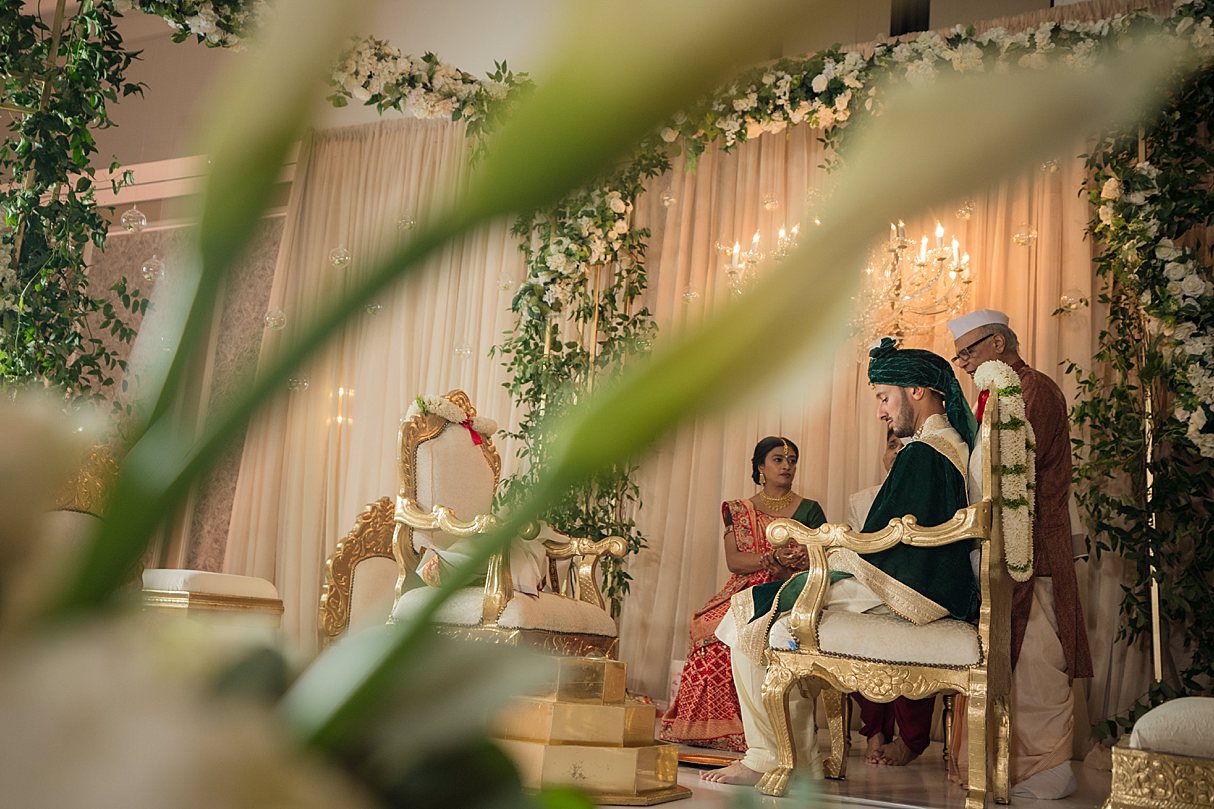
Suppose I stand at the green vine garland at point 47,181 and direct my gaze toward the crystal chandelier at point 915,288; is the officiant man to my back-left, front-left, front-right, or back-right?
front-right

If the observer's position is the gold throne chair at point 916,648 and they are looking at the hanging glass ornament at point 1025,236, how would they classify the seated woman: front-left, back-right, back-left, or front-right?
front-left

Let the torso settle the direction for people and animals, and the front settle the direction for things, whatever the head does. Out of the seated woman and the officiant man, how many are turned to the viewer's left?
1

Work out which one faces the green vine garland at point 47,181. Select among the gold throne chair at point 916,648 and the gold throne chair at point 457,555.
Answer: the gold throne chair at point 916,648

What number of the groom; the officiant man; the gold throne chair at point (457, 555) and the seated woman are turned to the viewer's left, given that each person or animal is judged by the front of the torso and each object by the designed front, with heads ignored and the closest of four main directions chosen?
2

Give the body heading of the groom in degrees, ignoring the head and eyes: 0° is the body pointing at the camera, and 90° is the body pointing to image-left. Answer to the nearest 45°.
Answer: approximately 90°

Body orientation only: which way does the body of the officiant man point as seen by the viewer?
to the viewer's left

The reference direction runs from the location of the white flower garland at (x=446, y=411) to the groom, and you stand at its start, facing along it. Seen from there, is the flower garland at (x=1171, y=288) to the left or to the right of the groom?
left

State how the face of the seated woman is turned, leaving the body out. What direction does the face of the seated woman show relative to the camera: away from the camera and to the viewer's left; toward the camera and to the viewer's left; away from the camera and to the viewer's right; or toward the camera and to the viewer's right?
toward the camera and to the viewer's right

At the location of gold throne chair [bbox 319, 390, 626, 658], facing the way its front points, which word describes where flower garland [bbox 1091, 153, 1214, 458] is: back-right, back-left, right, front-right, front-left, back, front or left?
front-left

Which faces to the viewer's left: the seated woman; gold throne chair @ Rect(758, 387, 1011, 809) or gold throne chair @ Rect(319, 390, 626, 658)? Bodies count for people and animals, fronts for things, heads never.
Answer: gold throne chair @ Rect(758, 387, 1011, 809)

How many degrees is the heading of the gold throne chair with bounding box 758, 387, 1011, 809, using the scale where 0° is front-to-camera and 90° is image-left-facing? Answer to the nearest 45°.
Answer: approximately 90°

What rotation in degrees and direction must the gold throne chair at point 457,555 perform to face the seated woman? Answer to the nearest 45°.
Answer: approximately 90° to its left

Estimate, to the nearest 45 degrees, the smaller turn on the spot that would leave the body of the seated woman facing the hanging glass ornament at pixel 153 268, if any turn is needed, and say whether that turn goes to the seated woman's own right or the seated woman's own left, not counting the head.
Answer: approximately 90° to the seated woman's own right
